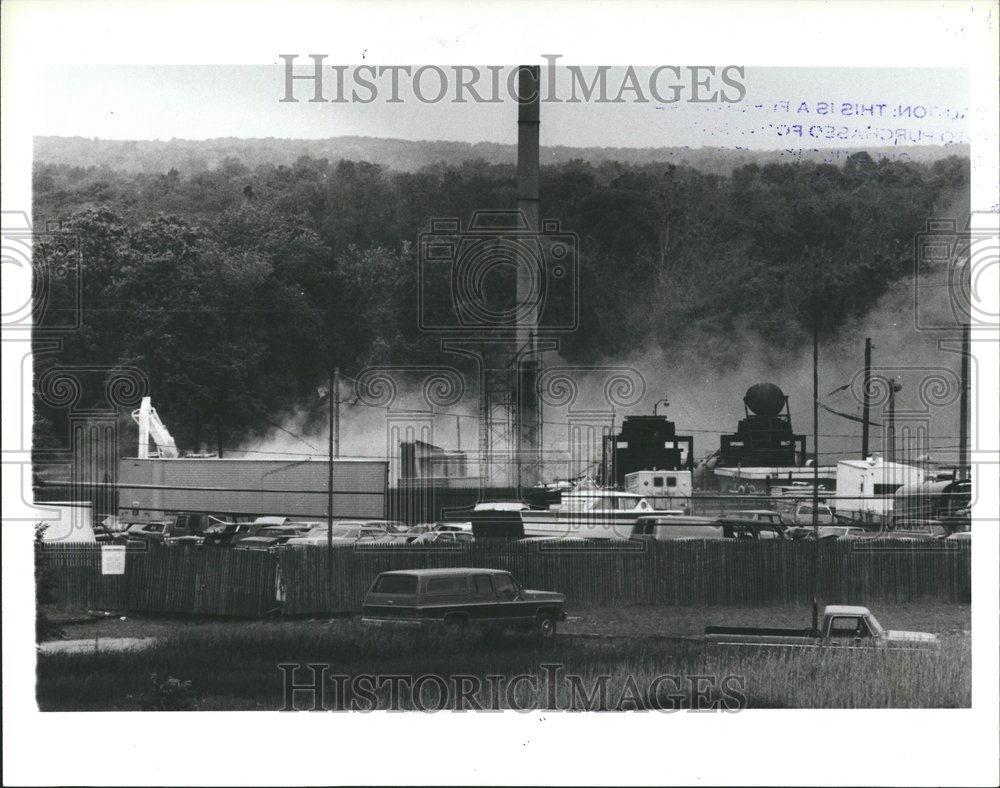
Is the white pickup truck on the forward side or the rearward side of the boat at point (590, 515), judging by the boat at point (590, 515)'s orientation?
on the forward side

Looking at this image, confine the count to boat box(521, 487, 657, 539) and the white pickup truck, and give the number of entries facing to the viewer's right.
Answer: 2

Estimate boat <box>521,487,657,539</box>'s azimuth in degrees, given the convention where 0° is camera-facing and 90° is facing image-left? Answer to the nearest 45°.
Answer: approximately 270°

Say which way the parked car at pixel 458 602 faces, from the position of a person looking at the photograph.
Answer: facing away from the viewer and to the right of the viewer

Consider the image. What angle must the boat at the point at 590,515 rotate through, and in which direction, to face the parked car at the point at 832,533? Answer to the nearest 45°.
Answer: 0° — it already faces it

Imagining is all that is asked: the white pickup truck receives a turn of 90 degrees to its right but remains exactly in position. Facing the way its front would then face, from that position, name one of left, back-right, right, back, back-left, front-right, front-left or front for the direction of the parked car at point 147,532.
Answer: right

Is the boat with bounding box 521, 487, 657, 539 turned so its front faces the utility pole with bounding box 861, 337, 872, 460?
yes

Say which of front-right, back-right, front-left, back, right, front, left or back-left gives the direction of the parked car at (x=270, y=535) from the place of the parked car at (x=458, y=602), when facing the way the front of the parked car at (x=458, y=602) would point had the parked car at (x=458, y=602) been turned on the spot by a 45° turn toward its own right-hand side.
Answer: back-left

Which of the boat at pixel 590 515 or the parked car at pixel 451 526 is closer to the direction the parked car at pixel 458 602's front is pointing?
the boat

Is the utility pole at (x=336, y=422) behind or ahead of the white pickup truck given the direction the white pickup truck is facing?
behind

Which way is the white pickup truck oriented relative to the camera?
to the viewer's right
